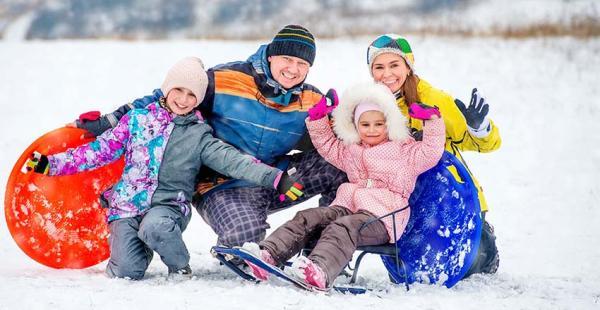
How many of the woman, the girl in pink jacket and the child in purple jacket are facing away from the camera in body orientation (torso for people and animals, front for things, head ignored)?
0

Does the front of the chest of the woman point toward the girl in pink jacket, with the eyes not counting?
yes

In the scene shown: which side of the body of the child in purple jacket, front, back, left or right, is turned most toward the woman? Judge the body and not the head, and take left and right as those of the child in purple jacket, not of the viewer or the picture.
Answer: left

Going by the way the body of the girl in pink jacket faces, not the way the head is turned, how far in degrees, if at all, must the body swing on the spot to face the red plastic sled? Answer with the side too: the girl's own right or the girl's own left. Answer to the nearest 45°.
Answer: approximately 45° to the girl's own right

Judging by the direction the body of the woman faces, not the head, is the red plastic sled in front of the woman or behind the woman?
in front

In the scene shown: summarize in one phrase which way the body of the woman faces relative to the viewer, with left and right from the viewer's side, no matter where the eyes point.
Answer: facing the viewer and to the left of the viewer

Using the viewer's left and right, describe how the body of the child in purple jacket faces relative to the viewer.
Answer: facing the viewer

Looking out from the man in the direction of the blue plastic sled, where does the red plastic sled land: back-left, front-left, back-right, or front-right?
back-right
